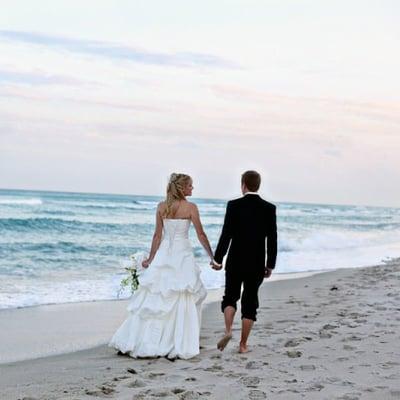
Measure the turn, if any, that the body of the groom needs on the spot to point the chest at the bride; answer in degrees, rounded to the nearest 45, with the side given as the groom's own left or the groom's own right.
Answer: approximately 90° to the groom's own left

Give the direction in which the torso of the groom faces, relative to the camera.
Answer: away from the camera

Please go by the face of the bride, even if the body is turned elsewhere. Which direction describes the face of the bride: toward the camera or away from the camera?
away from the camera
